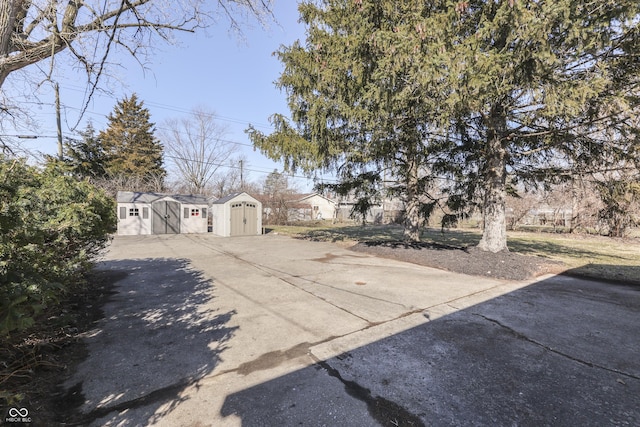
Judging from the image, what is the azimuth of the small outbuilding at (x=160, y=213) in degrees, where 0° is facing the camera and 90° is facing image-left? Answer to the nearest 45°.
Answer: approximately 0°

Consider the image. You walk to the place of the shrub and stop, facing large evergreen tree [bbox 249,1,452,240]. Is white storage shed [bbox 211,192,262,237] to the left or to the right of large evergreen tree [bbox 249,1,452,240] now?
left

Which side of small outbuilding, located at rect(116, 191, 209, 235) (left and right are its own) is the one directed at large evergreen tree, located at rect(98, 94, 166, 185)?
back
